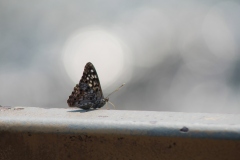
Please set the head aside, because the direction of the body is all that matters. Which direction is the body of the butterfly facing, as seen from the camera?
to the viewer's right
